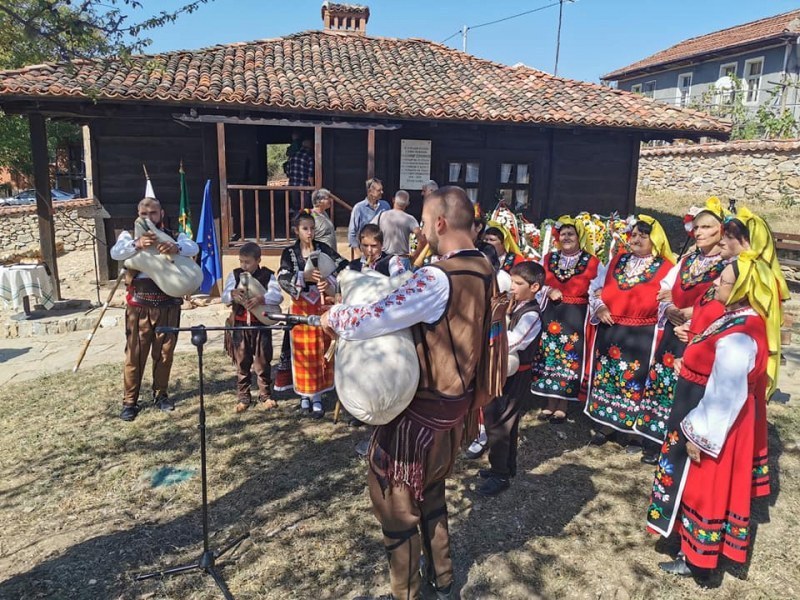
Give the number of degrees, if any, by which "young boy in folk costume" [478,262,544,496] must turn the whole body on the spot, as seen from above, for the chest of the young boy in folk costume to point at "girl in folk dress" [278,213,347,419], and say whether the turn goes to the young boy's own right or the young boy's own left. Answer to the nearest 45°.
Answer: approximately 90° to the young boy's own right

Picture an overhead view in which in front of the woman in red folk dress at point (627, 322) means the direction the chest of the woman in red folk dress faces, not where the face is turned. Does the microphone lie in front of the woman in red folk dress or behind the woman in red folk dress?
in front

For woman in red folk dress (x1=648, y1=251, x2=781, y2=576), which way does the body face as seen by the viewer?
to the viewer's left

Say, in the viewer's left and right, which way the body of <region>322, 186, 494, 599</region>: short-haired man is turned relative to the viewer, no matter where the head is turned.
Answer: facing away from the viewer and to the left of the viewer

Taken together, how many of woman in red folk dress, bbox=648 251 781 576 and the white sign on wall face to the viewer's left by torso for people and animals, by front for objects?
1

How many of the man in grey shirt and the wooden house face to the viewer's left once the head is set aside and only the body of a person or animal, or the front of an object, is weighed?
0

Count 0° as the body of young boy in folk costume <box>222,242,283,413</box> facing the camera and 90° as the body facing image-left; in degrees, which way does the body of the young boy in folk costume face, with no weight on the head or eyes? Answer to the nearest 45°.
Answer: approximately 0°

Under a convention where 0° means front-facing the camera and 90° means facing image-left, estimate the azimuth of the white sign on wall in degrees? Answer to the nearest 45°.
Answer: approximately 0°

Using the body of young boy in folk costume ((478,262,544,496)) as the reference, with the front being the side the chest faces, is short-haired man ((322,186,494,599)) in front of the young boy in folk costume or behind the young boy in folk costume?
in front

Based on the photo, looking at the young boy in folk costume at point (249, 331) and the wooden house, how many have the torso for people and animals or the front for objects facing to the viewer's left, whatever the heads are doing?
0

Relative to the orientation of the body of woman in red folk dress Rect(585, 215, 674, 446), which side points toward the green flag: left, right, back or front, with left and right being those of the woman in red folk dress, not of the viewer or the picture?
right

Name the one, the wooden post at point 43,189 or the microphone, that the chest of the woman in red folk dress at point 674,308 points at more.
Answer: the microphone

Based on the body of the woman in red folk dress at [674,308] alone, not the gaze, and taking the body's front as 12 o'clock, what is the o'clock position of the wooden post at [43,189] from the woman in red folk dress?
The wooden post is roughly at 2 o'clock from the woman in red folk dress.
